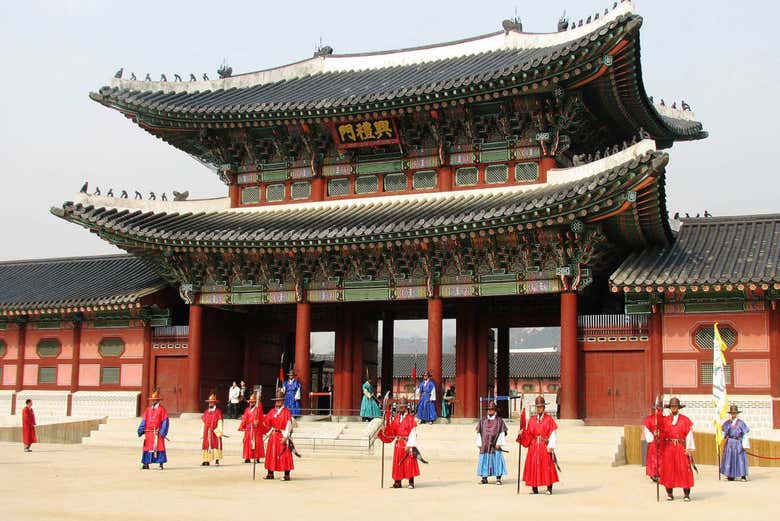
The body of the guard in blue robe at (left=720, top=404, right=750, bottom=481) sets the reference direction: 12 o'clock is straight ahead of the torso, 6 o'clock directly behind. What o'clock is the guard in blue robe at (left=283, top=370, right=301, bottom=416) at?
the guard in blue robe at (left=283, top=370, right=301, bottom=416) is roughly at 4 o'clock from the guard in blue robe at (left=720, top=404, right=750, bottom=481).

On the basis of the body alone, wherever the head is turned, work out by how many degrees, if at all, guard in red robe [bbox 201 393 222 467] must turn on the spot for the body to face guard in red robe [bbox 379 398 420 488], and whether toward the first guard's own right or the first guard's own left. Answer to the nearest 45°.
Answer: approximately 45° to the first guard's own left

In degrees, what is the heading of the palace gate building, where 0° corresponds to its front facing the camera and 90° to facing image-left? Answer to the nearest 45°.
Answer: approximately 45°

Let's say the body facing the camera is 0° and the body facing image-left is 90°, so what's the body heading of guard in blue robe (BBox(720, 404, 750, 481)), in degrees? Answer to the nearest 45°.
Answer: approximately 0°

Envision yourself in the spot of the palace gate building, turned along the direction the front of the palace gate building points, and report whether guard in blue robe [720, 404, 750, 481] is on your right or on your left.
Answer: on your left

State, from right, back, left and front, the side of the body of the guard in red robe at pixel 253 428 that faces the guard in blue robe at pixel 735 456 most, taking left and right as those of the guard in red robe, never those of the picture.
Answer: left

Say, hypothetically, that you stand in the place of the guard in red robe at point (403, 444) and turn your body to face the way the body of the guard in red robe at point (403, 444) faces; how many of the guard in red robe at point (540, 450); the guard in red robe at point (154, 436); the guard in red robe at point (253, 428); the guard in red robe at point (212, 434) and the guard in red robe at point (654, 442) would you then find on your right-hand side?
3

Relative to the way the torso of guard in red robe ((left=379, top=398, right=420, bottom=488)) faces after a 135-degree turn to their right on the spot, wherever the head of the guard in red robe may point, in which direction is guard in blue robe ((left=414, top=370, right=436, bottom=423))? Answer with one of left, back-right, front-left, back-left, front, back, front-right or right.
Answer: front
